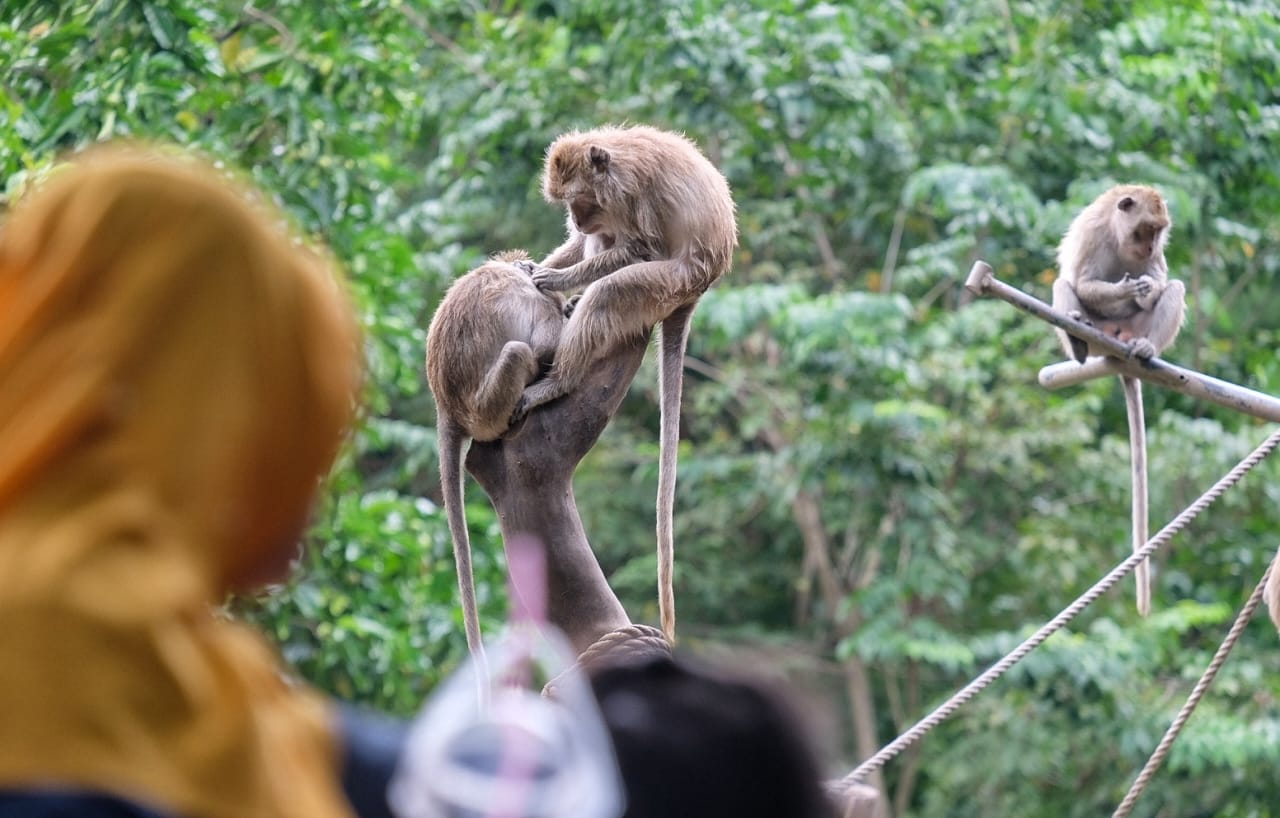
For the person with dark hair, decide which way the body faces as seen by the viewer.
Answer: away from the camera

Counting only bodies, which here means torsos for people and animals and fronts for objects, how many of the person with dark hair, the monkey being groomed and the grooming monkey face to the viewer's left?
1

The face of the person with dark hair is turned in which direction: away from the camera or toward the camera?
away from the camera

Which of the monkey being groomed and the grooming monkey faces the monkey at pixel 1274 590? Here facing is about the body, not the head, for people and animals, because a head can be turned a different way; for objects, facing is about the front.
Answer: the monkey being groomed

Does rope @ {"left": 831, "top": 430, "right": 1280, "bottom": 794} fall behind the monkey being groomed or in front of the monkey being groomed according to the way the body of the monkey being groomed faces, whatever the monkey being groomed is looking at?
in front

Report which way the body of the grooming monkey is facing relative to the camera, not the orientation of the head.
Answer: to the viewer's left

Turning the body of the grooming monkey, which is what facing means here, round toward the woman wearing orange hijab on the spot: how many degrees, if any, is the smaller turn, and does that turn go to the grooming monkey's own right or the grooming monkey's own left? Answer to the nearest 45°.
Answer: approximately 90° to the grooming monkey's own left

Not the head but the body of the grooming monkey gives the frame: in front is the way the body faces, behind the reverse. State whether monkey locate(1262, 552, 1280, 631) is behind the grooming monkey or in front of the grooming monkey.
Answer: behind

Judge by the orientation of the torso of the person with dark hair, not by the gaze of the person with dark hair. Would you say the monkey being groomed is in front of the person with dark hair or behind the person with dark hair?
in front
